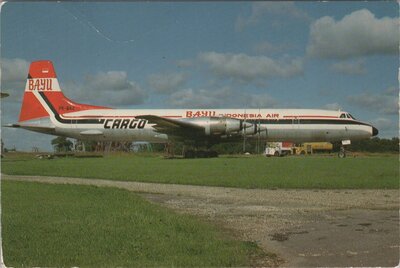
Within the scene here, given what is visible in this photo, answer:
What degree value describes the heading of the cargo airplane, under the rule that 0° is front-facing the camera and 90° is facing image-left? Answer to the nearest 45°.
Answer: approximately 270°
